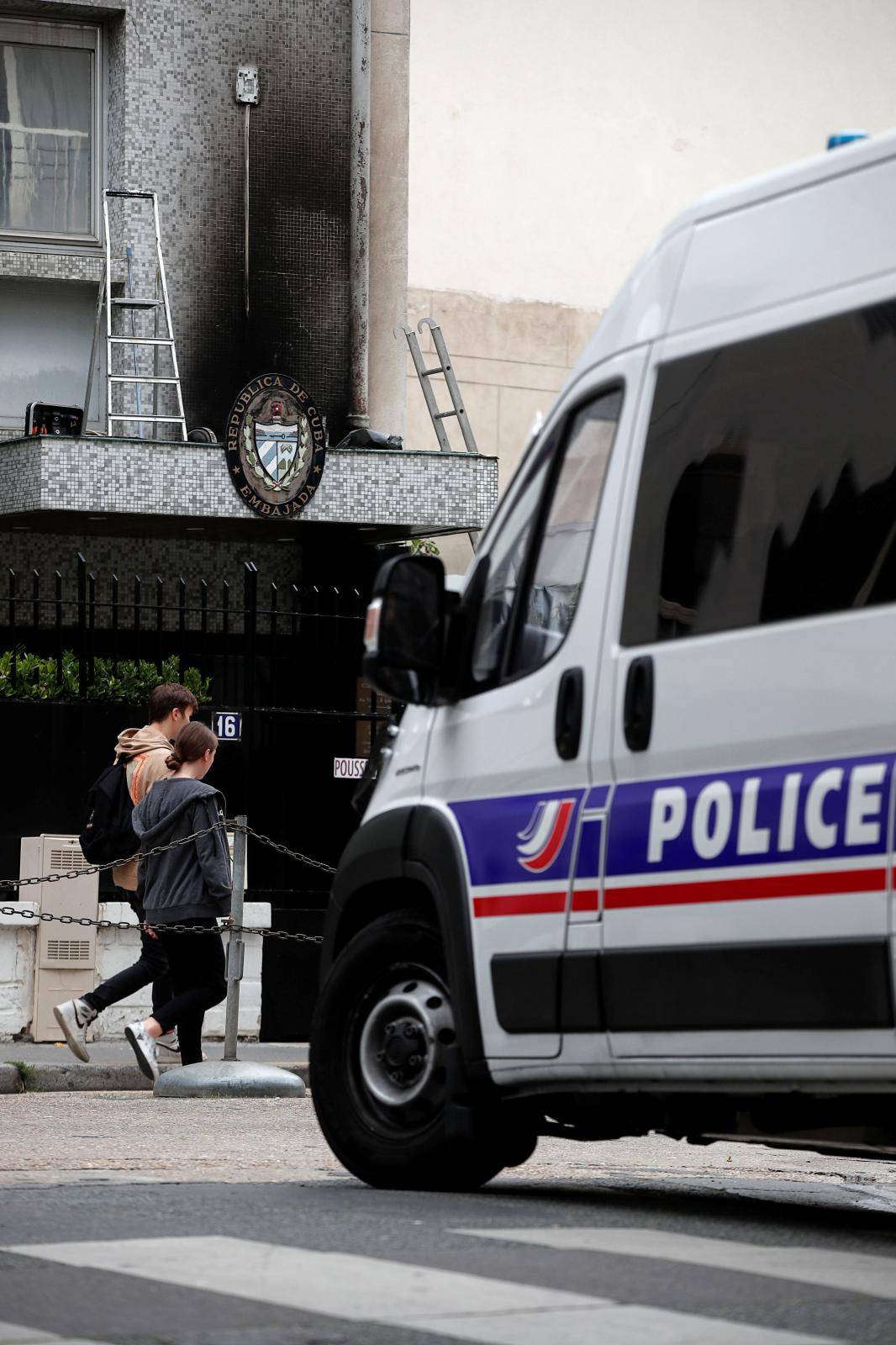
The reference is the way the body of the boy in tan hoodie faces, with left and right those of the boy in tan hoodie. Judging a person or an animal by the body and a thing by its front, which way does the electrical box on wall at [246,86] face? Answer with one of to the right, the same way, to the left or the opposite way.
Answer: to the right

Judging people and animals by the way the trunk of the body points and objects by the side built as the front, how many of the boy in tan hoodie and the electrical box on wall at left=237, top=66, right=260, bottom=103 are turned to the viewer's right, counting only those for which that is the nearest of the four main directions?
1

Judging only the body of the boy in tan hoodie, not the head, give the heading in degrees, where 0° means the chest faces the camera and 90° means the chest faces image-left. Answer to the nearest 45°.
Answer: approximately 270°

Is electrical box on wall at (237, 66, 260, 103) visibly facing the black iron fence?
yes

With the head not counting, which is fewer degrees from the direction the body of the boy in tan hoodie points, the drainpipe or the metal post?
the metal post

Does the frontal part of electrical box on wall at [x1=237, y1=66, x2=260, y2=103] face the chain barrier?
yes
